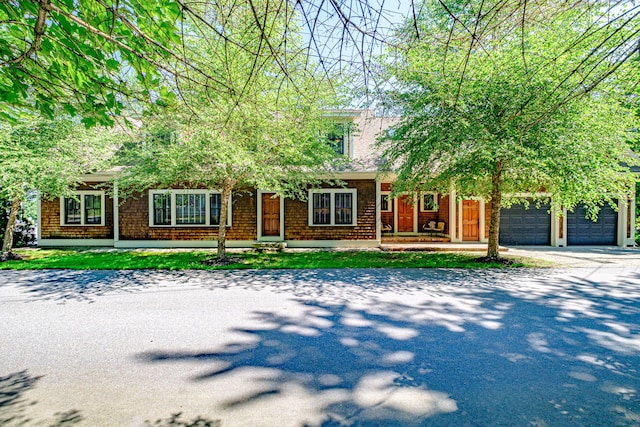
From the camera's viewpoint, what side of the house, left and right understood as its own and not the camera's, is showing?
front
